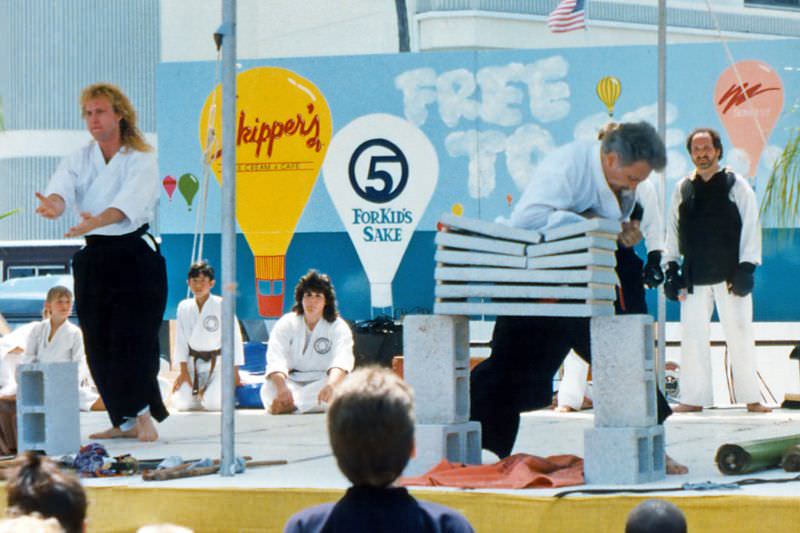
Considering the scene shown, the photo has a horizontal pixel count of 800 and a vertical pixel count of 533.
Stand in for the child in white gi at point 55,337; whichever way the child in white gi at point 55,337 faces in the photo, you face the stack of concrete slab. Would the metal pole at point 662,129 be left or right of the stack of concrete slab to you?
left

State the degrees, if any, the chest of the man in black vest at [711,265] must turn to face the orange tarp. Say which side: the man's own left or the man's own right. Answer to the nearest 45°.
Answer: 0° — they already face it

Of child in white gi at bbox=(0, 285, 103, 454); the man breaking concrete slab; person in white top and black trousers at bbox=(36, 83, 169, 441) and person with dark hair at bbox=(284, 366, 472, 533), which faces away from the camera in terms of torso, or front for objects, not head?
person with dark hair at bbox=(284, 366, 472, 533)

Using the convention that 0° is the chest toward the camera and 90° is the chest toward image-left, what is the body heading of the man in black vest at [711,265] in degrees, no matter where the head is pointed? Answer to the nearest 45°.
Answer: approximately 0°

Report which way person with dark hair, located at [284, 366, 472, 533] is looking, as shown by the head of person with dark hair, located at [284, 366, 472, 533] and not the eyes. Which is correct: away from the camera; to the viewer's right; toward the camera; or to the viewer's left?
away from the camera

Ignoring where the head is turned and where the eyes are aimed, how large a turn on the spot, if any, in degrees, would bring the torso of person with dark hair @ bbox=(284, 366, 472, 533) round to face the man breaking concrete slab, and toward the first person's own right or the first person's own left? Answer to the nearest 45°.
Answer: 0° — they already face them

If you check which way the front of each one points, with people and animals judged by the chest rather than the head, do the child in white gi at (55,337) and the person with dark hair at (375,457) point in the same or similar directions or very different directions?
very different directions

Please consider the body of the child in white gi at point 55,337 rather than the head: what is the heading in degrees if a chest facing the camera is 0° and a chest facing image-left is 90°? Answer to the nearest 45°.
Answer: approximately 0°

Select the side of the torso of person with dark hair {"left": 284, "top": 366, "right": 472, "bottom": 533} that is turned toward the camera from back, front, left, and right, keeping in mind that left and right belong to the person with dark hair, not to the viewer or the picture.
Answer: back
